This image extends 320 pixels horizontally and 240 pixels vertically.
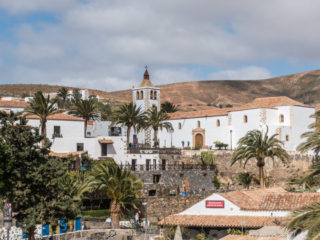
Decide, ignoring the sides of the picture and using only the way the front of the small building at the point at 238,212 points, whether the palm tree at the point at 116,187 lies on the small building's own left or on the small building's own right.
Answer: on the small building's own right

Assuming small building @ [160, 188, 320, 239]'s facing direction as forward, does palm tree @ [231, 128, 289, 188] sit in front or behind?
behind

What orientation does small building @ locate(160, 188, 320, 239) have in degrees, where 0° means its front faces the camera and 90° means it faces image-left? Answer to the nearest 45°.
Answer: approximately 0°

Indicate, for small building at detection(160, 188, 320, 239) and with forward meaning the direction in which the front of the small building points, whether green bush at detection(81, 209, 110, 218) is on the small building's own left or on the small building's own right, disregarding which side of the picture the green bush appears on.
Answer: on the small building's own right

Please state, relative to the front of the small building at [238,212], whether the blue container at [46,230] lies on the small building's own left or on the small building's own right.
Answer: on the small building's own right
